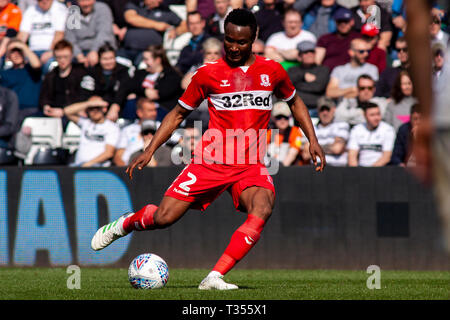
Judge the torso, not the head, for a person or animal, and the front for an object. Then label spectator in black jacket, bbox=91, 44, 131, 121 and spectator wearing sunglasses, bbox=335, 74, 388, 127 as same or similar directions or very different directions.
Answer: same or similar directions

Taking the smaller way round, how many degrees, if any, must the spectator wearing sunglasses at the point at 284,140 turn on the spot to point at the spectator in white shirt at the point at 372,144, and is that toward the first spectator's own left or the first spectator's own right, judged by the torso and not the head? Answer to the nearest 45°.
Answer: approximately 90° to the first spectator's own left

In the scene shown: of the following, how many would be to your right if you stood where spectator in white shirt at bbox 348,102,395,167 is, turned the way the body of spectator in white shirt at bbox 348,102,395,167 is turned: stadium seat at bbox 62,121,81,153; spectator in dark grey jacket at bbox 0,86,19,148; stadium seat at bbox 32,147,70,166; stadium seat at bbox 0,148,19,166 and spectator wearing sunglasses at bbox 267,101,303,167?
5

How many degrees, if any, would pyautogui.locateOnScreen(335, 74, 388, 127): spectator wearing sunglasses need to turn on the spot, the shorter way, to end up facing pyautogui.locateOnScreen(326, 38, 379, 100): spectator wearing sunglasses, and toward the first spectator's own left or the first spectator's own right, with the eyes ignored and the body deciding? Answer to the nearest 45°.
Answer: approximately 180°

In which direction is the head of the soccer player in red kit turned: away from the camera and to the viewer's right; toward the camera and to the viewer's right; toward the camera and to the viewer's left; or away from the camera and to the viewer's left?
toward the camera and to the viewer's left

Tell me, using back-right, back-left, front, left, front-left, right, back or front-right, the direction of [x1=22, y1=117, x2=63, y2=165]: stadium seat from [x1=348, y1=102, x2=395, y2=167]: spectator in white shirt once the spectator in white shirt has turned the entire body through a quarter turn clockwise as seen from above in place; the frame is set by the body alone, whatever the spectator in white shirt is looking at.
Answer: front

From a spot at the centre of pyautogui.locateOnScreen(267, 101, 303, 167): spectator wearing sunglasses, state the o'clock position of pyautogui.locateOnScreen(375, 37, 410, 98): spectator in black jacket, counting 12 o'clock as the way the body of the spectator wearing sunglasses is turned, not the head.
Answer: The spectator in black jacket is roughly at 8 o'clock from the spectator wearing sunglasses.

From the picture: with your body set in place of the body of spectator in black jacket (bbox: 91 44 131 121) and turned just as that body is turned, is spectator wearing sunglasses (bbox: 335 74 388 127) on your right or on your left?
on your left

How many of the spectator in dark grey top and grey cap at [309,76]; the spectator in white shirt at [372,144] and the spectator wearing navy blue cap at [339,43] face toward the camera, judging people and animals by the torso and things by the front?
3

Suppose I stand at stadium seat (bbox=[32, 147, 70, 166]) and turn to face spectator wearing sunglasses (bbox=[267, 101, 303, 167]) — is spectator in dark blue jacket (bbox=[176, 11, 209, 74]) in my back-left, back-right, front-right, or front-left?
front-left

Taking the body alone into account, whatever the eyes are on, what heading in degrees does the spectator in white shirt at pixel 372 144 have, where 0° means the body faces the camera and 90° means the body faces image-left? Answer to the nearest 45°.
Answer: approximately 0°

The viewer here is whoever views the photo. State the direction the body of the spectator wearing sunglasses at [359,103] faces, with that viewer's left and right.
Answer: facing the viewer

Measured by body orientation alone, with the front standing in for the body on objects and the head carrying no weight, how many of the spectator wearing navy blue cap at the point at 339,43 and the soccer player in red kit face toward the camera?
2

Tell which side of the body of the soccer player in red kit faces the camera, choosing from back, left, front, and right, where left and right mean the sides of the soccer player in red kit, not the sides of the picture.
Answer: front

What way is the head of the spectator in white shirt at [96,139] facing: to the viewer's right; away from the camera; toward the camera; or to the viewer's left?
toward the camera

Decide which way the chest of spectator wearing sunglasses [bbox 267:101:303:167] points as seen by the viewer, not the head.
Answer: toward the camera

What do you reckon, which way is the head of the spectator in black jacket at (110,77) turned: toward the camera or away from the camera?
toward the camera

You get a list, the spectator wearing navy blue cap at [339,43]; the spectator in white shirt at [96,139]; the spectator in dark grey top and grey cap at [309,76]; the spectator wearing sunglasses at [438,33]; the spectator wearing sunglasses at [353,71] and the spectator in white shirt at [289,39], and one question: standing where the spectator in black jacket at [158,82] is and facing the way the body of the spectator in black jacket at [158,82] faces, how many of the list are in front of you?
1

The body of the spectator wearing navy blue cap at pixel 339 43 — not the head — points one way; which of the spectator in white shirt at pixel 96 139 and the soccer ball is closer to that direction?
the soccer ball

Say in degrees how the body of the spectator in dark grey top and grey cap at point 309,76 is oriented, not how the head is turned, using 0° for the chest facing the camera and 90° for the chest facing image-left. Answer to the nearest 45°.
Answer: approximately 0°
